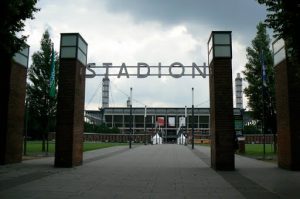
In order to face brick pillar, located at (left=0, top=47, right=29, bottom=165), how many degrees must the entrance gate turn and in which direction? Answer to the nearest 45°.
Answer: approximately 90° to its right

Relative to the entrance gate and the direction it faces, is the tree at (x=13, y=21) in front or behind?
in front

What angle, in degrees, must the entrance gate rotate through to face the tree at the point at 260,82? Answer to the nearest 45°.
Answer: approximately 135° to its left

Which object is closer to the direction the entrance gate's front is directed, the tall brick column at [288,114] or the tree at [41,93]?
the tall brick column

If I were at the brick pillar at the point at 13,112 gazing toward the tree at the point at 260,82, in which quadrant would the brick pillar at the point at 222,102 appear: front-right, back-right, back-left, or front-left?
front-right

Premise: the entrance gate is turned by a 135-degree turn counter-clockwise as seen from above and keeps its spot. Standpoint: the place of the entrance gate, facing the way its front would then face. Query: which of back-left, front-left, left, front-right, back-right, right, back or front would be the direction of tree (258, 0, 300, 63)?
right

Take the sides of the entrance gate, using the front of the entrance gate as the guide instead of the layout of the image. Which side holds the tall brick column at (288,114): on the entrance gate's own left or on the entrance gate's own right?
on the entrance gate's own left

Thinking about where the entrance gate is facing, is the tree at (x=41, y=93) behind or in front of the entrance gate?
behind

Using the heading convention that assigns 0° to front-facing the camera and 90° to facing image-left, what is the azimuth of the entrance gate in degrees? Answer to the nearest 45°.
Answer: approximately 0°
